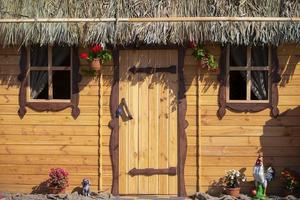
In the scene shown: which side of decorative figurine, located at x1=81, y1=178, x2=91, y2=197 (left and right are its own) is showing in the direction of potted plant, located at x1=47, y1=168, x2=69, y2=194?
right

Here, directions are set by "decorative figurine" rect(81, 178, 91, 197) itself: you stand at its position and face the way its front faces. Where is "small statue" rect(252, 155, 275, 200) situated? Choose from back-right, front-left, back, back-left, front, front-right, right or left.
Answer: left

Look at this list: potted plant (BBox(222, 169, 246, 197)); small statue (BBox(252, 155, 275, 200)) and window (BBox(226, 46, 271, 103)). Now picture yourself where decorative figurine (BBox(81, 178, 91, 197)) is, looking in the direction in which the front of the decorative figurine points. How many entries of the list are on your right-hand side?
0

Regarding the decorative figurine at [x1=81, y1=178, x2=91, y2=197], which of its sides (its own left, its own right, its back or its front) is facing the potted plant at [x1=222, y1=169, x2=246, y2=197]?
left

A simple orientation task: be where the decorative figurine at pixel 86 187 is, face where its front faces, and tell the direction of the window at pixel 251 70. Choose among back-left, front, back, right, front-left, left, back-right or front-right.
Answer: left

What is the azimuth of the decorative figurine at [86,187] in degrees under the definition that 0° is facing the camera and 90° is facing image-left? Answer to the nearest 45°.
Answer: approximately 0°

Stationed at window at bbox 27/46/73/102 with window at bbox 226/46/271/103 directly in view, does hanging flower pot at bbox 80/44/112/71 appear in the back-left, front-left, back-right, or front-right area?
front-right
